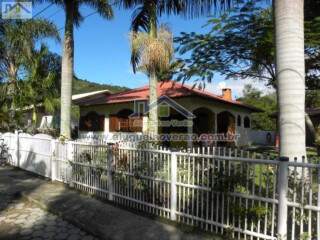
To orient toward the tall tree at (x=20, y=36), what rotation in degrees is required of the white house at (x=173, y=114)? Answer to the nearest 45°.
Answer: approximately 45° to its right

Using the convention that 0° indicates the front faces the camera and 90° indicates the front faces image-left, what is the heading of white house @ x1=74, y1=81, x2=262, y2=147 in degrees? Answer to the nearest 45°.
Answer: approximately 45°

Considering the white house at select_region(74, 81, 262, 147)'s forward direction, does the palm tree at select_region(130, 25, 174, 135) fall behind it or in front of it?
in front

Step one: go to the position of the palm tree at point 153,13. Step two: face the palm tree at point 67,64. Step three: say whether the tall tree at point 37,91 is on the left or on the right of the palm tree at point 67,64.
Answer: right

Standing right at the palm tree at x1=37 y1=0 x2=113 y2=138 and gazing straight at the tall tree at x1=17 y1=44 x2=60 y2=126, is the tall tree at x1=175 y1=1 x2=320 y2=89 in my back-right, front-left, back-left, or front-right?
back-right
